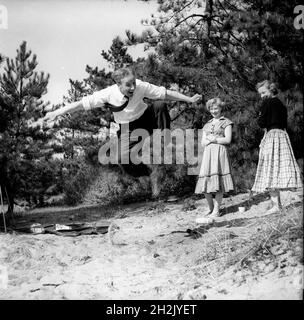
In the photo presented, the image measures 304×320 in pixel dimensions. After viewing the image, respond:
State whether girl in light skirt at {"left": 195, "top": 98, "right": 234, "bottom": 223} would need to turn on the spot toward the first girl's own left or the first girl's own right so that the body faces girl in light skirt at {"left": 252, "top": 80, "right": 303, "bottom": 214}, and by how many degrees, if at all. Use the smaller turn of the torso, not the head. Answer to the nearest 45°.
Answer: approximately 90° to the first girl's own left

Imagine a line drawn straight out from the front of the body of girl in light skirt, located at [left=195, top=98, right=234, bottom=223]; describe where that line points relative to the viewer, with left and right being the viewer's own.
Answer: facing the viewer and to the left of the viewer

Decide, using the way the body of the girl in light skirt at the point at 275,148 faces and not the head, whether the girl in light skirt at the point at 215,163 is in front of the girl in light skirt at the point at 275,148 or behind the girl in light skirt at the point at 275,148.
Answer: in front

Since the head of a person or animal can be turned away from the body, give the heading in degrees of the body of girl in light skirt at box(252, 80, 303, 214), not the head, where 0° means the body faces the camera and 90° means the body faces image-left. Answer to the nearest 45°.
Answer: approximately 90°

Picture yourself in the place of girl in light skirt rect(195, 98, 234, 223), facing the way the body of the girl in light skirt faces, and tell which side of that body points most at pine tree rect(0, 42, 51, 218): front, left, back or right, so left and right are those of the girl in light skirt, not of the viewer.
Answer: right

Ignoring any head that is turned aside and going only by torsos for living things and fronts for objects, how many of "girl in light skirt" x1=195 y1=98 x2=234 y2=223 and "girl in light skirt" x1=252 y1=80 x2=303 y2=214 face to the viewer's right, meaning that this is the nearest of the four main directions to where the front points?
0
